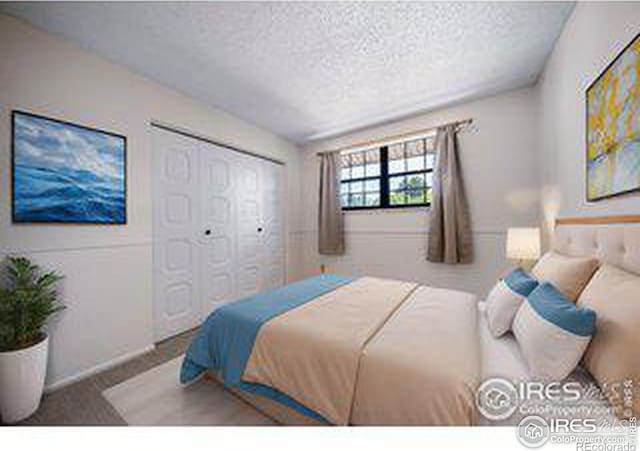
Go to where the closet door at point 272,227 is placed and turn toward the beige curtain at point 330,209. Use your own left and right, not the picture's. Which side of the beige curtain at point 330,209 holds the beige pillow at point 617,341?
right

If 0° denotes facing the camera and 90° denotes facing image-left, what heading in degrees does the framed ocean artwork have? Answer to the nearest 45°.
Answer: approximately 315°

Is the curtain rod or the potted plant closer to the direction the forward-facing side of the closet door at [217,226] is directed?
the curtain rod

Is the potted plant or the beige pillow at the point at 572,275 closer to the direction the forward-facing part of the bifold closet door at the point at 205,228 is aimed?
the beige pillow

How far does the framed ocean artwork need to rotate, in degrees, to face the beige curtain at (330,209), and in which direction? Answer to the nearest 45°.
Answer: approximately 45° to its left

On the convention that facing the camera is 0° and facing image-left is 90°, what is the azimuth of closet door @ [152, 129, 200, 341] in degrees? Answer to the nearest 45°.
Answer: approximately 315°

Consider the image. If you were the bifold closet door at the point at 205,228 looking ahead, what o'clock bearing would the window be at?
The window is roughly at 11 o'clock from the bifold closet door.

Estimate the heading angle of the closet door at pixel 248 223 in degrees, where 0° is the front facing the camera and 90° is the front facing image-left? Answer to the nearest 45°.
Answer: approximately 315°

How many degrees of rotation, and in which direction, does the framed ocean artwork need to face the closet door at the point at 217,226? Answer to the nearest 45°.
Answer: approximately 45° to its left

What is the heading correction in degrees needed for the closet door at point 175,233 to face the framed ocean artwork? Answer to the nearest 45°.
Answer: approximately 90° to its right
